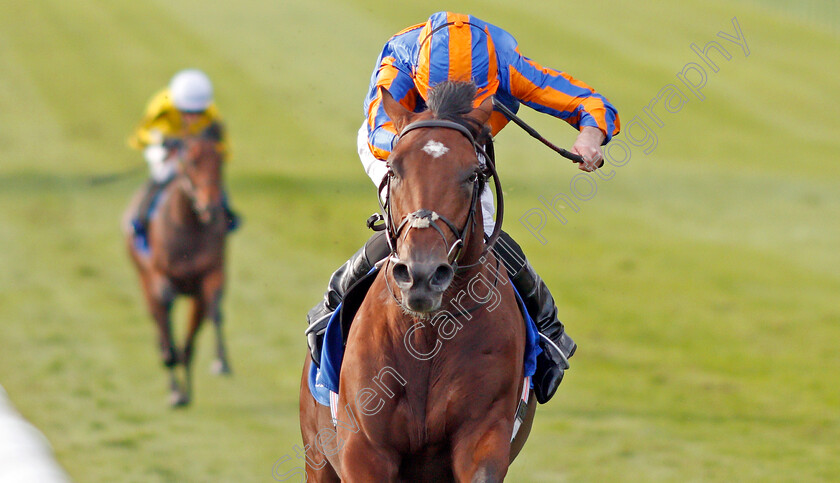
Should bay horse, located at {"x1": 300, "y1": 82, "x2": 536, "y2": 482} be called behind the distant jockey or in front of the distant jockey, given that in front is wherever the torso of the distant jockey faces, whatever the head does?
in front

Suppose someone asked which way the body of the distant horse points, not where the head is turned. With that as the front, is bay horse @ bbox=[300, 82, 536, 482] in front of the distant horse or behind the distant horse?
in front

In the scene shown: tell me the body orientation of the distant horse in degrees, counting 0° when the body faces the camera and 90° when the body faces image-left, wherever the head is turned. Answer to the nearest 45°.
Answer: approximately 0°
